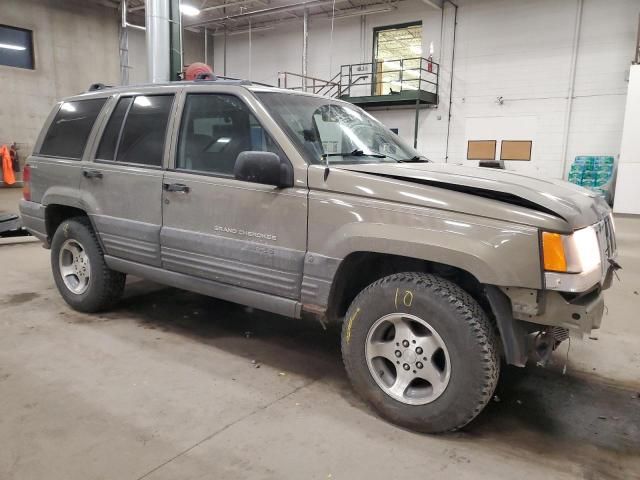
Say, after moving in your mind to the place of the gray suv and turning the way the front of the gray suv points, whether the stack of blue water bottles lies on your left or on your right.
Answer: on your left

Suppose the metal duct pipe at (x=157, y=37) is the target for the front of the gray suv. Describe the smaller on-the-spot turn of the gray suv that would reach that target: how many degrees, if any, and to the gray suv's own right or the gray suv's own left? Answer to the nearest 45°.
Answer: approximately 180°

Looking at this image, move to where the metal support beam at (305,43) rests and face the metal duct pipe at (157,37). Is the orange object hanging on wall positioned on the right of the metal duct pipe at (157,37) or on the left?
right

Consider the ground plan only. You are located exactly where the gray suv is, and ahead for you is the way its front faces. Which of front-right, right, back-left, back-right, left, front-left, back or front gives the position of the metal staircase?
back-left

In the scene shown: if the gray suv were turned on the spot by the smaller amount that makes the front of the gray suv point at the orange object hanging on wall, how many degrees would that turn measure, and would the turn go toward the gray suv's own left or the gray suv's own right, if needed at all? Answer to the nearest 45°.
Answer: approximately 180°

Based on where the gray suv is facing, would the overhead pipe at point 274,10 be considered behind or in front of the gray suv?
behind

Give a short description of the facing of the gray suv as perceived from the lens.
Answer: facing the viewer and to the right of the viewer
